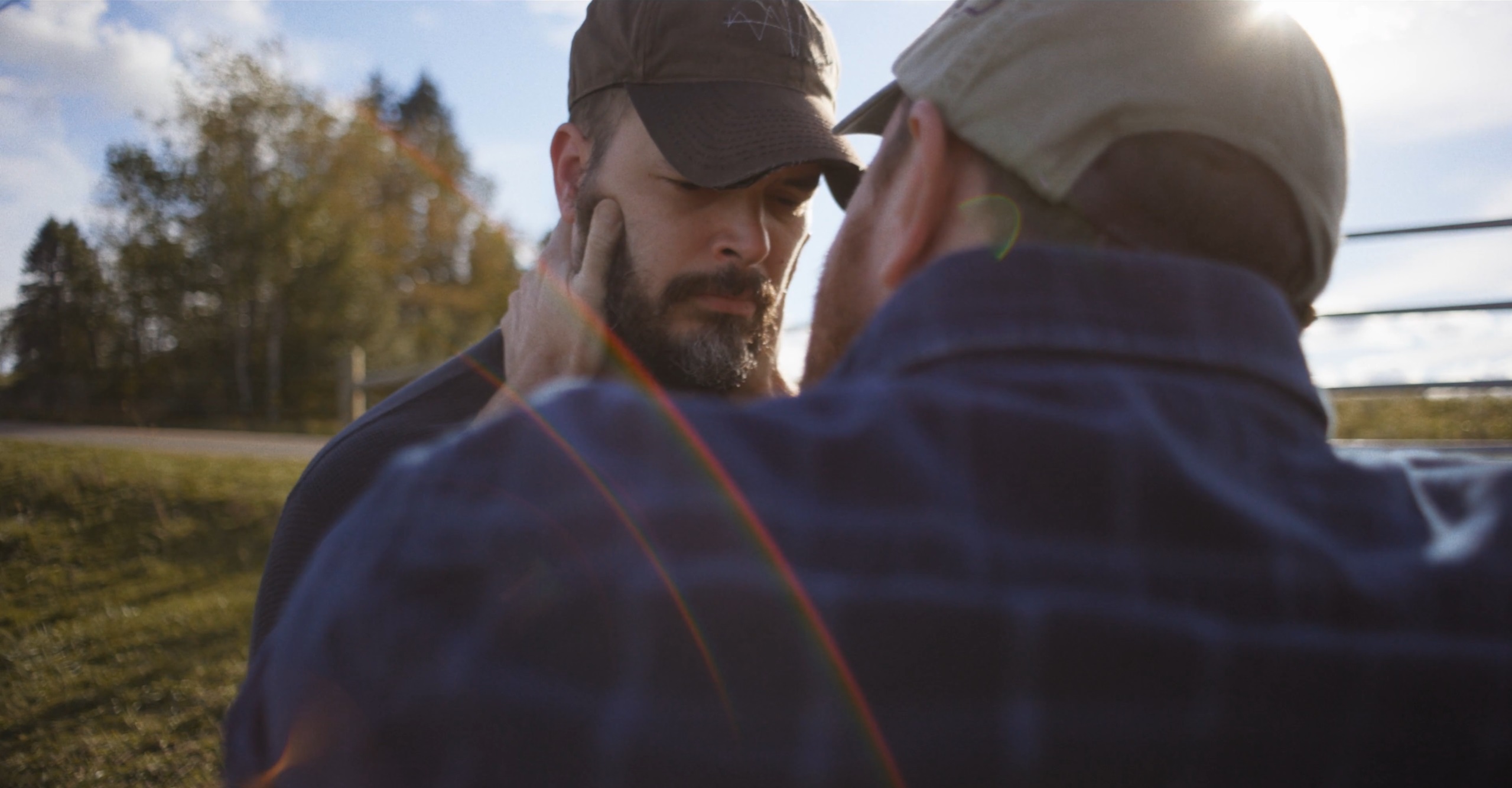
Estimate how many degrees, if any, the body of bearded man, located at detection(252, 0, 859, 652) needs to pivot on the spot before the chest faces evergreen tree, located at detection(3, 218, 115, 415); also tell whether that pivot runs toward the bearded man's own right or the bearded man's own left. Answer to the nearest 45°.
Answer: approximately 180°

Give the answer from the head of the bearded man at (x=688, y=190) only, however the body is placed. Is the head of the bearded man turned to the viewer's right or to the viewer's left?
to the viewer's right

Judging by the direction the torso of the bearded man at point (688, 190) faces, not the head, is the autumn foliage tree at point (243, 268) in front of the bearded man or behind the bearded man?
behind

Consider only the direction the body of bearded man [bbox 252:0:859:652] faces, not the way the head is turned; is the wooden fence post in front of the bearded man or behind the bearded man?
behind

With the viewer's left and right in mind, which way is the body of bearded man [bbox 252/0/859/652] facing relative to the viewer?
facing the viewer and to the right of the viewer

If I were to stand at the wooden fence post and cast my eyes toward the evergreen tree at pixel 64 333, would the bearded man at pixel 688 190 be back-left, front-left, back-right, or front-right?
back-left
